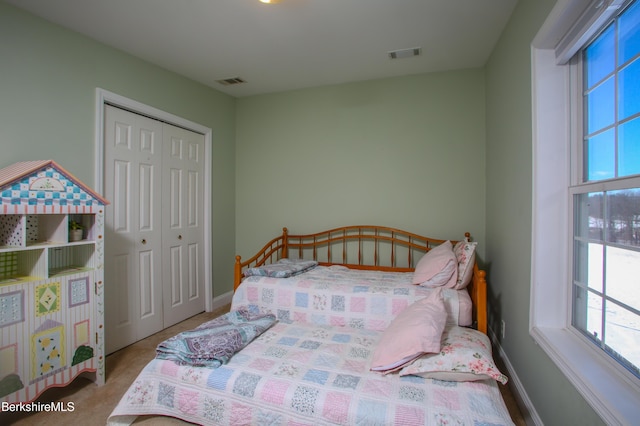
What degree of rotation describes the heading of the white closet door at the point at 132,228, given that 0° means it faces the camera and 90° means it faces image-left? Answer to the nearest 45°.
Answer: approximately 315°

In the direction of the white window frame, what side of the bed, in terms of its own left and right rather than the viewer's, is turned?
left

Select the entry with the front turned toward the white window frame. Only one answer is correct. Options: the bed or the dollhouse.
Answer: the dollhouse

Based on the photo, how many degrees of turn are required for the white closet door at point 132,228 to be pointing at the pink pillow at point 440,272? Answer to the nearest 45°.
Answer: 0° — it already faces it

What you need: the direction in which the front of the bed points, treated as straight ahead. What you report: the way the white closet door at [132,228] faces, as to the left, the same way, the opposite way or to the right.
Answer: to the left

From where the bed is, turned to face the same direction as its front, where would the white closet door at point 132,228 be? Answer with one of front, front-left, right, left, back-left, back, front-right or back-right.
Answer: back-right

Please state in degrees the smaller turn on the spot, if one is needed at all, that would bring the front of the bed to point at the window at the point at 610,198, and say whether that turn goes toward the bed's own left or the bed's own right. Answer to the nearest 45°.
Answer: approximately 90° to the bed's own left
